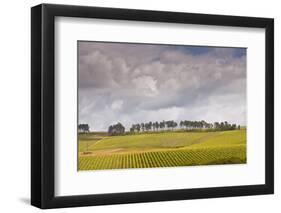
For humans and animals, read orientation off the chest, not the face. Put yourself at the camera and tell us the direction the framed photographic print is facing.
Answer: facing the viewer and to the right of the viewer
